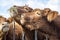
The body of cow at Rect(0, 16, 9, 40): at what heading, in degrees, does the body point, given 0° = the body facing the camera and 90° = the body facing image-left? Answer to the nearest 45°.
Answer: approximately 315°

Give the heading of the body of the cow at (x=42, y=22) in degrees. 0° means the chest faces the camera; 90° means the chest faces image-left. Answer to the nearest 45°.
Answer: approximately 90°

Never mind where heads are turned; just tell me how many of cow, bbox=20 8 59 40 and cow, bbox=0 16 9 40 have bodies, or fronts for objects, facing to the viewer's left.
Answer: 1

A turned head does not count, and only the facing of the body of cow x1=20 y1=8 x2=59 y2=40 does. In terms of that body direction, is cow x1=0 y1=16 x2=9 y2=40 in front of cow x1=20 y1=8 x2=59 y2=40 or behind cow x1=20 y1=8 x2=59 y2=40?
in front
